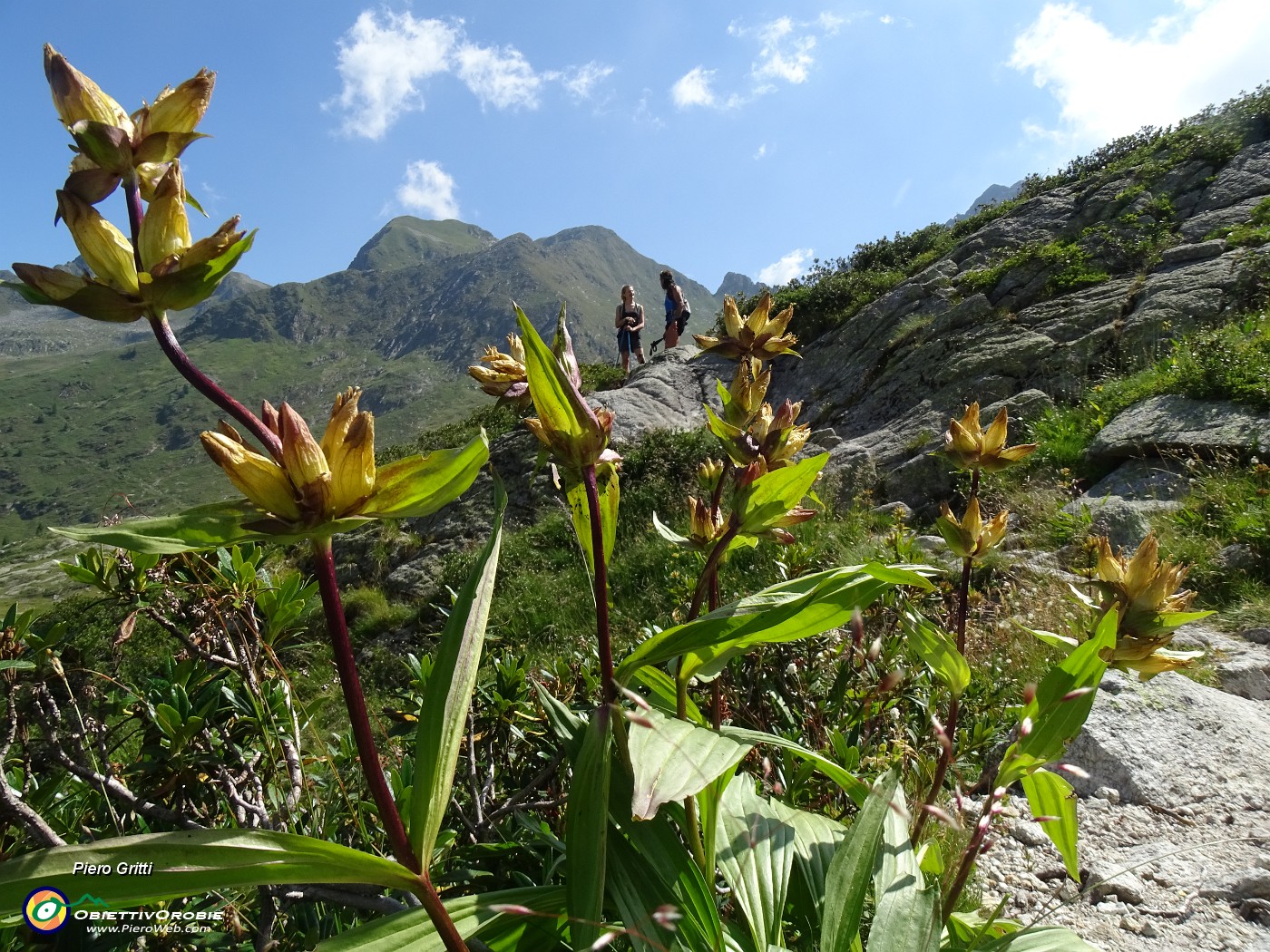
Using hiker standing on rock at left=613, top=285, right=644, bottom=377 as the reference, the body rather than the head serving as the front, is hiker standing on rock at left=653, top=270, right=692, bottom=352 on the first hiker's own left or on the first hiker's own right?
on the first hiker's own left

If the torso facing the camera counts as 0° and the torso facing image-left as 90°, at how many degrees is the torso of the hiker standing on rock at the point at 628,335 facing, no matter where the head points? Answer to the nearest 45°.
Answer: approximately 0°

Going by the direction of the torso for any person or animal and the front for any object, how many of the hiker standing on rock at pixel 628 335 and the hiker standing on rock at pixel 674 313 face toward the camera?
1

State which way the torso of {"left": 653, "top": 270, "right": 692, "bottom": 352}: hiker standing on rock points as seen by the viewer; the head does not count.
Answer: to the viewer's left

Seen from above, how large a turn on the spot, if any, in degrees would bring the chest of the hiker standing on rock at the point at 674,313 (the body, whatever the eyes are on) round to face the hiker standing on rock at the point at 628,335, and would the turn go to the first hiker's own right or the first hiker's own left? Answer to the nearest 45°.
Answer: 0° — they already face them

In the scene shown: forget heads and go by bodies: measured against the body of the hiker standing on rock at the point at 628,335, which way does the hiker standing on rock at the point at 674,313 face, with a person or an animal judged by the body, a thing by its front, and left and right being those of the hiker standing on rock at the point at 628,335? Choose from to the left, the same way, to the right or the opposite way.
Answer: to the right

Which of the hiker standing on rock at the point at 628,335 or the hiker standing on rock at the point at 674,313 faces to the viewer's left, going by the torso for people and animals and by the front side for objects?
the hiker standing on rock at the point at 674,313
